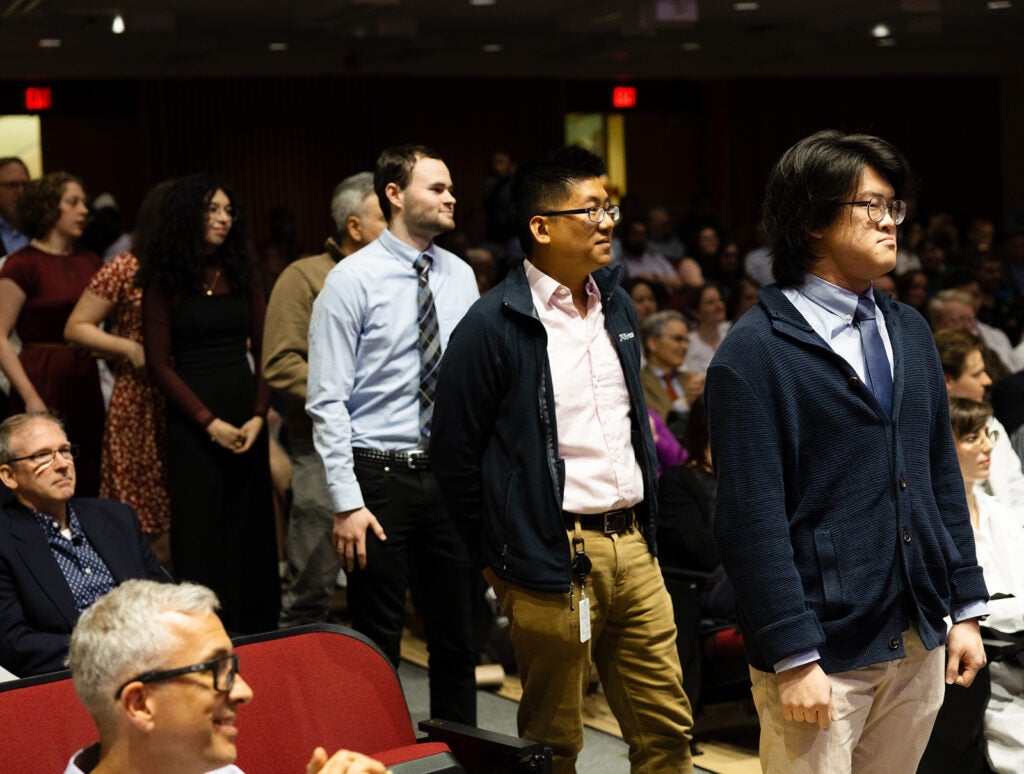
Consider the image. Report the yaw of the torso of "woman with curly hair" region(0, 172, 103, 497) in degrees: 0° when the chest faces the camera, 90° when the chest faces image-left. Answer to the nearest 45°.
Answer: approximately 315°

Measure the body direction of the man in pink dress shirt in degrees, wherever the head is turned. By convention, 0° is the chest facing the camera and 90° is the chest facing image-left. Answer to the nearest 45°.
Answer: approximately 315°

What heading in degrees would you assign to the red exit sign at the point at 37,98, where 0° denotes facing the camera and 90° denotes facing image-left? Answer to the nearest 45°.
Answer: approximately 0°

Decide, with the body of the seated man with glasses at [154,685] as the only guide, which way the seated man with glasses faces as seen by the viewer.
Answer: to the viewer's right

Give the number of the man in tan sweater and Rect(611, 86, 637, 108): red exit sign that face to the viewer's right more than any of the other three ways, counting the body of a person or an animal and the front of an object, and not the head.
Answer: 1

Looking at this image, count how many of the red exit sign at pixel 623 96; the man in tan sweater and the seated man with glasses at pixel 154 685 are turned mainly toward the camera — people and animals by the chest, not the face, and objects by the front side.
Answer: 1

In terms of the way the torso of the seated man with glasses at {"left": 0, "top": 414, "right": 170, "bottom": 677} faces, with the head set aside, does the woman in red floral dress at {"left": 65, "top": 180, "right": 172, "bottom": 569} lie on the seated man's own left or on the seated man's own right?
on the seated man's own left

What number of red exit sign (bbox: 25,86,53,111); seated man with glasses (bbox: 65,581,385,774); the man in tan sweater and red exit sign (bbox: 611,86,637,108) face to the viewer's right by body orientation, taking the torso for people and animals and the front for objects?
2

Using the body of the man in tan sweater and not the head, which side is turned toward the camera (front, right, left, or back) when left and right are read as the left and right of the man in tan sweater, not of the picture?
right

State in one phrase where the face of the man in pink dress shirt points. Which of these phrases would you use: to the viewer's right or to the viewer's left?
to the viewer's right
